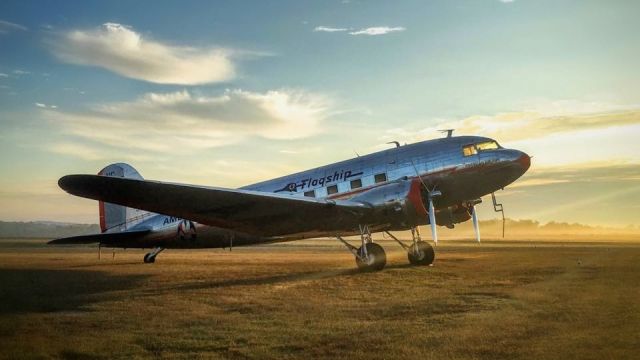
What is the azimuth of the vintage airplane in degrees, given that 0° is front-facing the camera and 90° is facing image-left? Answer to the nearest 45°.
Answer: approximately 315°
